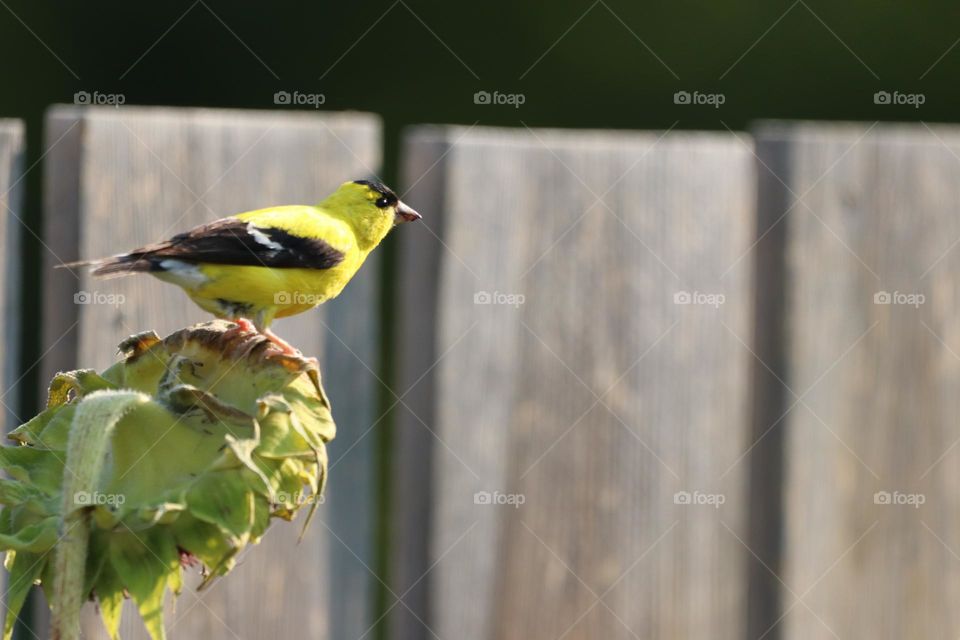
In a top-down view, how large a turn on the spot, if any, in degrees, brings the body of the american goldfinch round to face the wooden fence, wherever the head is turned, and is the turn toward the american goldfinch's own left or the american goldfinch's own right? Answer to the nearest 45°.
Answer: approximately 45° to the american goldfinch's own left

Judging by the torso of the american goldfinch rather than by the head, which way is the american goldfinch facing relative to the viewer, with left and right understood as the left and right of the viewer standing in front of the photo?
facing to the right of the viewer
